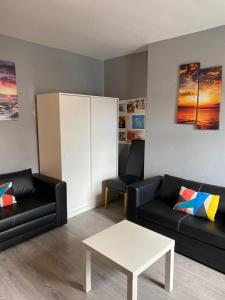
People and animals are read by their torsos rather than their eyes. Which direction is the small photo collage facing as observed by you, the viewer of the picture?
facing the viewer and to the left of the viewer

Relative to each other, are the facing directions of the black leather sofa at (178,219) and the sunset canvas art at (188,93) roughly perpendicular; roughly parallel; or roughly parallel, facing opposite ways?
roughly parallel

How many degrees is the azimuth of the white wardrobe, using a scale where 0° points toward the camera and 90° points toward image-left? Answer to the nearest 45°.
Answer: approximately 315°

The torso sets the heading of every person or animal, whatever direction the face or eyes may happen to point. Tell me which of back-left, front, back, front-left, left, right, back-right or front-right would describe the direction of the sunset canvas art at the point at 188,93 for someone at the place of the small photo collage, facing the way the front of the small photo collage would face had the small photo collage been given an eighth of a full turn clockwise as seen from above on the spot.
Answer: back-left

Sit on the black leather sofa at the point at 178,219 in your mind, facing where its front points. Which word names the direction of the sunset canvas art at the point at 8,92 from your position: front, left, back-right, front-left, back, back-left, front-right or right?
front-right

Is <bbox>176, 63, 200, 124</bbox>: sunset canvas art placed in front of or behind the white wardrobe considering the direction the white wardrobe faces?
in front

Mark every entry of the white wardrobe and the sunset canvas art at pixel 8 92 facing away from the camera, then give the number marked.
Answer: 0
